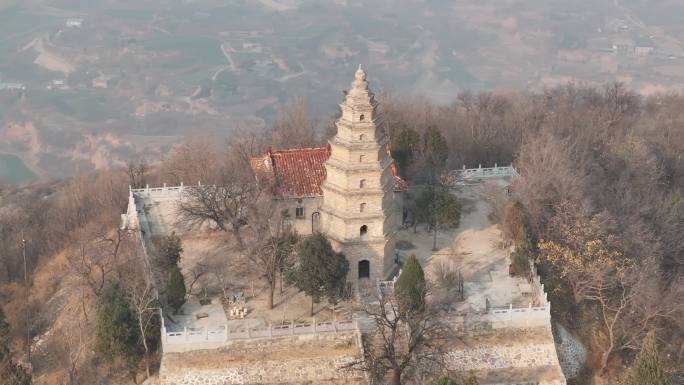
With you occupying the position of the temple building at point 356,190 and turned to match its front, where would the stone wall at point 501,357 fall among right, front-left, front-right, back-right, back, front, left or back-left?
front-left

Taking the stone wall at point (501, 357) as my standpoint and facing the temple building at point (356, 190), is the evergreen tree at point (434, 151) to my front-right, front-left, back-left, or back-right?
front-right

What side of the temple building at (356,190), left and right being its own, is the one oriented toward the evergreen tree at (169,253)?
right

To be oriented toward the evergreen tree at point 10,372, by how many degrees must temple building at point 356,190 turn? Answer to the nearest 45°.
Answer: approximately 45° to its right

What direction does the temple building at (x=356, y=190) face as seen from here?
toward the camera

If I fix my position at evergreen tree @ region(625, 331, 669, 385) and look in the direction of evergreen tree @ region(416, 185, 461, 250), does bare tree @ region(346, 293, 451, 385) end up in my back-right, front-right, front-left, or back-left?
front-left

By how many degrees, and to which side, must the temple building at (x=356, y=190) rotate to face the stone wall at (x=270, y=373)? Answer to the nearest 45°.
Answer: approximately 45° to its right

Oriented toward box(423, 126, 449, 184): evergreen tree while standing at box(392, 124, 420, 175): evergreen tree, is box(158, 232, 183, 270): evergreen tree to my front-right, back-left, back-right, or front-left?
back-right

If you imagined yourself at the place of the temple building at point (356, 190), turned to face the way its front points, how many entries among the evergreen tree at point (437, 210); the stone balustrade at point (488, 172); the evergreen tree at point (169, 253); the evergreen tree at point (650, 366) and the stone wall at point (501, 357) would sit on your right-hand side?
1

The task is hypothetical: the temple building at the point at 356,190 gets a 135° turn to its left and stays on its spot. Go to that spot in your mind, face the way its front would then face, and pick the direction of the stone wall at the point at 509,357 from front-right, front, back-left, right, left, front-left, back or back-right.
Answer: right
